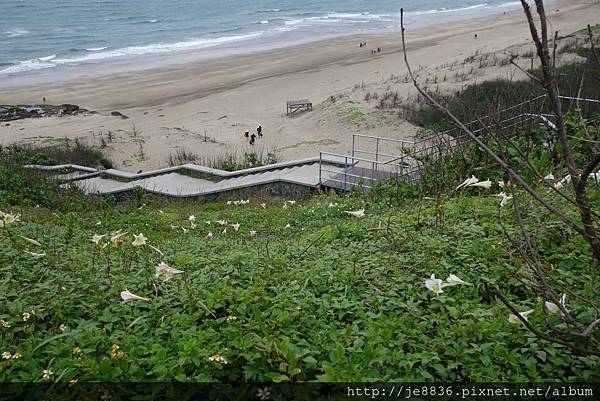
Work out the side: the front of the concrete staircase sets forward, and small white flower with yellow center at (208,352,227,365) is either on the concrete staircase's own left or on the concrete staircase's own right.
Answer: on the concrete staircase's own left

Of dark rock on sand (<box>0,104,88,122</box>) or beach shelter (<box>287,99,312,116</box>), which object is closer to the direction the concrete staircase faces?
the dark rock on sand

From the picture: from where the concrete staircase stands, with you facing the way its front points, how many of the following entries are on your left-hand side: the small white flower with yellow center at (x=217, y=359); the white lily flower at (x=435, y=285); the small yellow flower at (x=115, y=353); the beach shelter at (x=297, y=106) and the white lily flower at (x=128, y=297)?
4

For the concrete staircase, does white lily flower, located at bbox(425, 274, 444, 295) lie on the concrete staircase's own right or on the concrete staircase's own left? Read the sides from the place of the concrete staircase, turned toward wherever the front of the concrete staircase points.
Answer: on the concrete staircase's own left

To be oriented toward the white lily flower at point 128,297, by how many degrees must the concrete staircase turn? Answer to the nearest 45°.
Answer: approximately 90° to its left

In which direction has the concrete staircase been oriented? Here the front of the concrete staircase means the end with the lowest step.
to the viewer's left

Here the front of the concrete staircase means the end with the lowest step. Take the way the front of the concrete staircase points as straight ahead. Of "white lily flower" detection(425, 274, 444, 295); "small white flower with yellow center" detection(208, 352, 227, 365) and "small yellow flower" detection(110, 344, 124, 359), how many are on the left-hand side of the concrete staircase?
3

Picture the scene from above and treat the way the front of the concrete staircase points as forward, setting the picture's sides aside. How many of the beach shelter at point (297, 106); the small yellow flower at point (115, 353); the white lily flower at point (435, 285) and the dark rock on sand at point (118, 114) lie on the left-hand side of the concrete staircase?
2

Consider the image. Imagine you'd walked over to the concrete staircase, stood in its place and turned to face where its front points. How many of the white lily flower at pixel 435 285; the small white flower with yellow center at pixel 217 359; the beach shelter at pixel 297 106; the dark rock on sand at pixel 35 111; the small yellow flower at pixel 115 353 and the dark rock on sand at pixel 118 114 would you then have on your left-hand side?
3

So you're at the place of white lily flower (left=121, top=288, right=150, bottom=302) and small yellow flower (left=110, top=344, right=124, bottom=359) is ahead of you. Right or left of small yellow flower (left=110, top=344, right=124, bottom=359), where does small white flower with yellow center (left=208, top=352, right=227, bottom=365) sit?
left

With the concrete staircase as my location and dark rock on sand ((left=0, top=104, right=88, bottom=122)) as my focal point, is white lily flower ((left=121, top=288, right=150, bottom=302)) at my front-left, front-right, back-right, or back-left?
back-left
